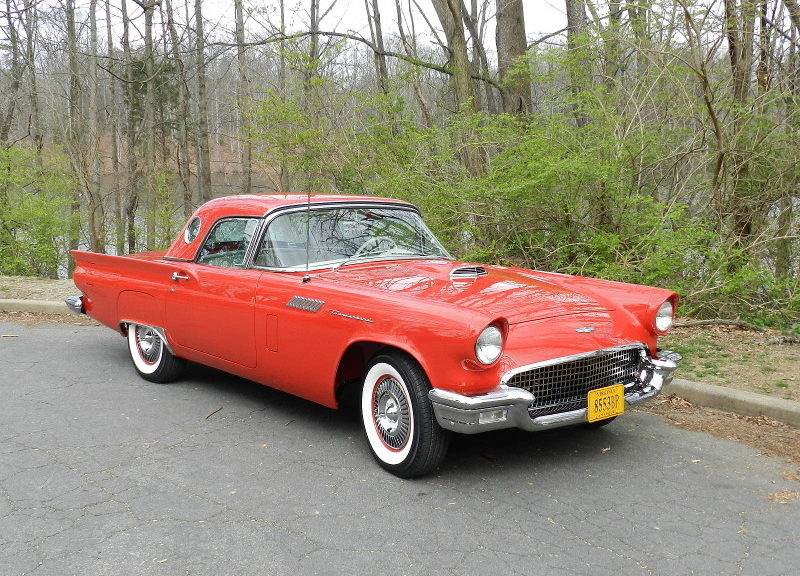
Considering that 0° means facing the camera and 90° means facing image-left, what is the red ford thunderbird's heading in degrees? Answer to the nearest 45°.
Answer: approximately 315°

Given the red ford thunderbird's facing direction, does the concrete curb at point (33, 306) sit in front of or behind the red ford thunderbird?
behind

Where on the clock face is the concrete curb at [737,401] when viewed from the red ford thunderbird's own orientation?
The concrete curb is roughly at 10 o'clock from the red ford thunderbird.
